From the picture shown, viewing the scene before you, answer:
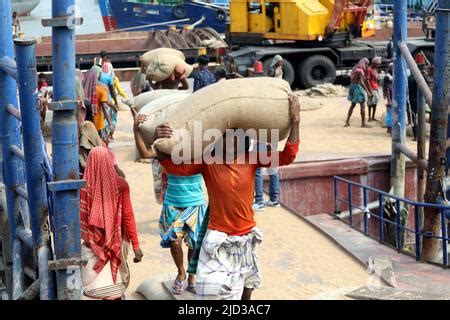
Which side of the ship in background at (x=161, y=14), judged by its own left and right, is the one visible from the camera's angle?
left

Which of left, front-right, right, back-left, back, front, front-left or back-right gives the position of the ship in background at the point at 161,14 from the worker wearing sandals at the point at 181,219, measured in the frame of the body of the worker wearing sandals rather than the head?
back

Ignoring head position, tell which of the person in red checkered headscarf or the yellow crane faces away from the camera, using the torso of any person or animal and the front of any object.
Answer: the person in red checkered headscarf

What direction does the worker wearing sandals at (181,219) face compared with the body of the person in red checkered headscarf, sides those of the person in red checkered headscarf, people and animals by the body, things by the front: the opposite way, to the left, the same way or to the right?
the opposite way

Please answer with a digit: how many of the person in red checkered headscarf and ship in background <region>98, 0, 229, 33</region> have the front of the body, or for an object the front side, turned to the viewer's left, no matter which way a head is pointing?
1

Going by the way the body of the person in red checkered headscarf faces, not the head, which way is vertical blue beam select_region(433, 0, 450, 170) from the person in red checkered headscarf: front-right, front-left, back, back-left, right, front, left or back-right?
front-right

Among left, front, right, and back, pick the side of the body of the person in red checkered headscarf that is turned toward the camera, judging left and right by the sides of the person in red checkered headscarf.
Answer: back
